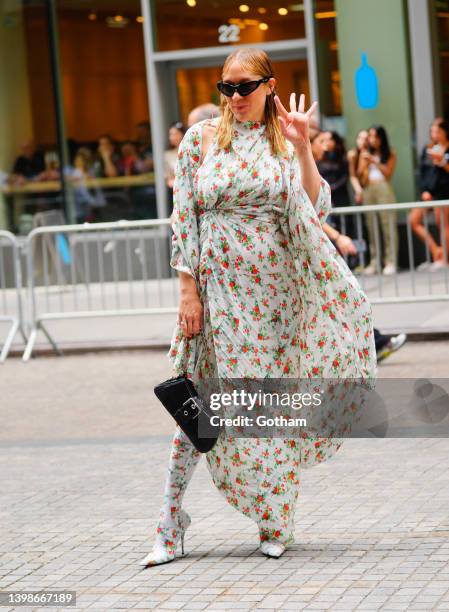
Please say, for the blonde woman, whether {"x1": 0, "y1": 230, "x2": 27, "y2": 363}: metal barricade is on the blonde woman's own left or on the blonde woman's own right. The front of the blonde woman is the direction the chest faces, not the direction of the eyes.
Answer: on the blonde woman's own right

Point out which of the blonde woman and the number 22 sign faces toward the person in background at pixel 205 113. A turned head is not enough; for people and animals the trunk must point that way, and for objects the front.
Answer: the number 22 sign

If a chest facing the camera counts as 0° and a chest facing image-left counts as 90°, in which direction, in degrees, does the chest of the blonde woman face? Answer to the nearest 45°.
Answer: approximately 45°

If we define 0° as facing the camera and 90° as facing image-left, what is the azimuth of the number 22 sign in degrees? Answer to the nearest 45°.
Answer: approximately 0°
